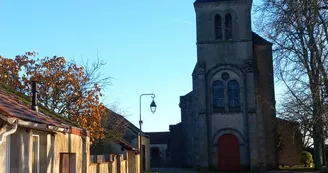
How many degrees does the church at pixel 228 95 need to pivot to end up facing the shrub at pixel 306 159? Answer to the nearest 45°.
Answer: approximately 135° to its left

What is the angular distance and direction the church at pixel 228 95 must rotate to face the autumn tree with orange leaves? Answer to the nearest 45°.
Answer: approximately 45° to its right

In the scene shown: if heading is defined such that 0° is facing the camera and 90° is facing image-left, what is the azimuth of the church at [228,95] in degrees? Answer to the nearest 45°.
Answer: approximately 0°
